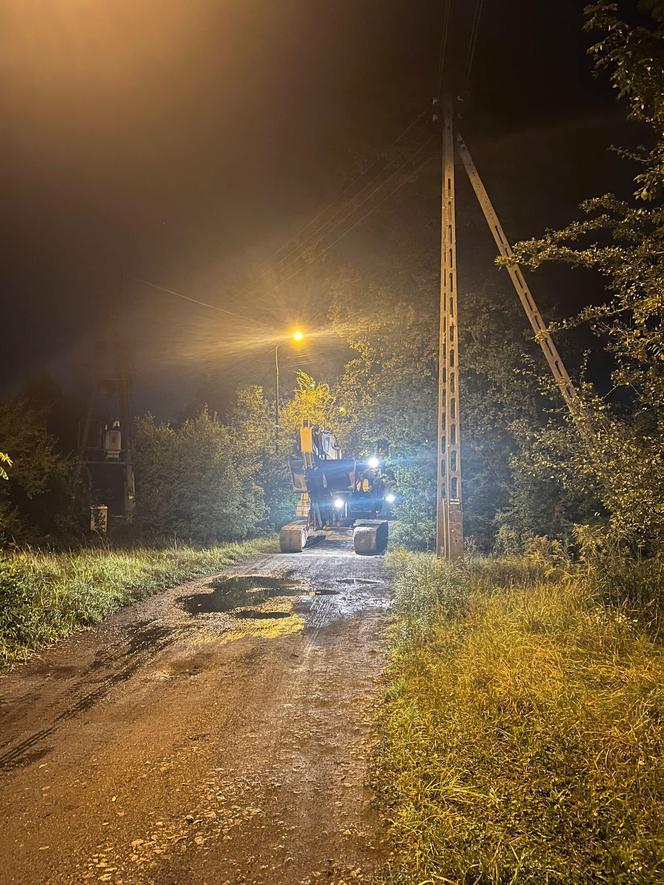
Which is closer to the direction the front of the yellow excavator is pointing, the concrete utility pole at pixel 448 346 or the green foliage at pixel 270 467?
the concrete utility pole

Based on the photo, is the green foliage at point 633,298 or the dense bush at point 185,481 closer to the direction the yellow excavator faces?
the green foliage

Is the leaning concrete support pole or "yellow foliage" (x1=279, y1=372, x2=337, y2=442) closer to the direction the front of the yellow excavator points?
the leaning concrete support pole

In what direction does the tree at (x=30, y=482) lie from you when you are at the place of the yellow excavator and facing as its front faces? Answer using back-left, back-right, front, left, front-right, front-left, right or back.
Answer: front-right

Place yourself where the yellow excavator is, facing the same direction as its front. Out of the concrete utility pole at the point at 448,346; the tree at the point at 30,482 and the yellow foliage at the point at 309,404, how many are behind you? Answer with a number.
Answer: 1

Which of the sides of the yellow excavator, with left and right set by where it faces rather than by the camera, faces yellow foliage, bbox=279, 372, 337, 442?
back

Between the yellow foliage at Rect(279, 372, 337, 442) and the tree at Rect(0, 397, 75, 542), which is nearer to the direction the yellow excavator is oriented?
the tree

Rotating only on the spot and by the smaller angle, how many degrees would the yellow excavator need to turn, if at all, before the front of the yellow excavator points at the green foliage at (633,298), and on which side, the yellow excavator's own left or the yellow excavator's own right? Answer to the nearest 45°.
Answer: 0° — it already faces it

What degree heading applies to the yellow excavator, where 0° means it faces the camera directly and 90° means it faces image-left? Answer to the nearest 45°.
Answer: approximately 0°
